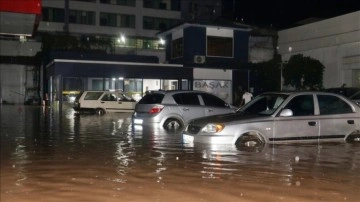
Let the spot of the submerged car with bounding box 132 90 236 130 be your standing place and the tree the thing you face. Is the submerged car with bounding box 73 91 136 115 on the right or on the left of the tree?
left

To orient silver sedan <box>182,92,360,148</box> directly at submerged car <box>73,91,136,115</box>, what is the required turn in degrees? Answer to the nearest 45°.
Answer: approximately 90° to its right

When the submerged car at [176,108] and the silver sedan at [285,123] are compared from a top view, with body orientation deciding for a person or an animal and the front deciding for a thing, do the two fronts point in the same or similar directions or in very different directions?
very different directions

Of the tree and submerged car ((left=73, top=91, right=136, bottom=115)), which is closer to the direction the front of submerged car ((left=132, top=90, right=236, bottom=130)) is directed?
the tree

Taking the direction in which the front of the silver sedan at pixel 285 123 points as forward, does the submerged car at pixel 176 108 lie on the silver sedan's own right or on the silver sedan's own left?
on the silver sedan's own right

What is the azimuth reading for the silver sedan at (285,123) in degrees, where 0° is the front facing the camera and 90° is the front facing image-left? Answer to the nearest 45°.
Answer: approximately 45°

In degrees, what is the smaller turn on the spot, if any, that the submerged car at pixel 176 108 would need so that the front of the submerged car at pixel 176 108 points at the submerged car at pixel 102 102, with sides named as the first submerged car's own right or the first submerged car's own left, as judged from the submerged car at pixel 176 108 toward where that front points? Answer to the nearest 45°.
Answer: approximately 45° to the first submerged car's own left

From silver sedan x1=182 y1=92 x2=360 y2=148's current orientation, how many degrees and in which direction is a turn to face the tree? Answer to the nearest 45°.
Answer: approximately 135° to its right

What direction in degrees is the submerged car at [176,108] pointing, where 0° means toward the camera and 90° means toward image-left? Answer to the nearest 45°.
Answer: approximately 225°

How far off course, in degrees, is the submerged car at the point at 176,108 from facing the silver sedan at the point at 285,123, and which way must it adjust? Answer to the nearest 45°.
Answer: approximately 90° to its right

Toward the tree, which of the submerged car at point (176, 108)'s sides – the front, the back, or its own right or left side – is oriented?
front

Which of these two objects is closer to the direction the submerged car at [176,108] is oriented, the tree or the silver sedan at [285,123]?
the tree
